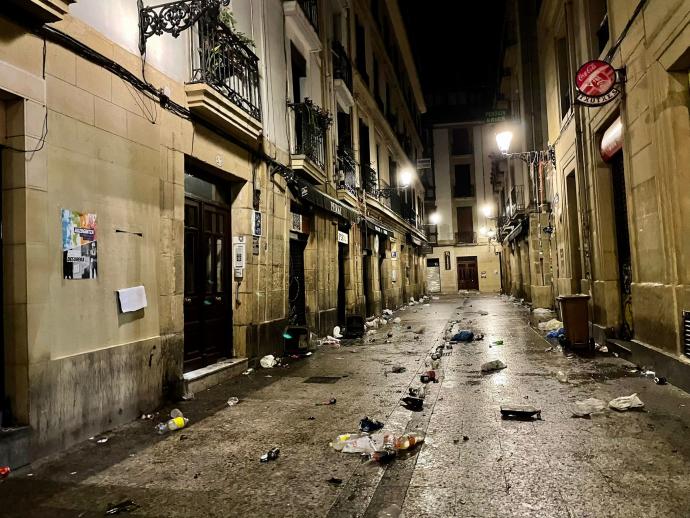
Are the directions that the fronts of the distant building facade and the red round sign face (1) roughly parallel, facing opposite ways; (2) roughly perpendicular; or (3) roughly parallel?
roughly parallel

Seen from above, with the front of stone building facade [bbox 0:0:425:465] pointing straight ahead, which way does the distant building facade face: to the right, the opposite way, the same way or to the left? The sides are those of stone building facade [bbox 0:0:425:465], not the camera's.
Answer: to the right

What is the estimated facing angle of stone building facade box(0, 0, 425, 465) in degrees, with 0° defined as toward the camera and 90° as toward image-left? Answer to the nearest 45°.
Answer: approximately 315°

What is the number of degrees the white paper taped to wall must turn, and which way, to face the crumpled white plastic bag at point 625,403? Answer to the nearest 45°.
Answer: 0° — it already faces it

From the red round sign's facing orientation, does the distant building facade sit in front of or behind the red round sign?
behind

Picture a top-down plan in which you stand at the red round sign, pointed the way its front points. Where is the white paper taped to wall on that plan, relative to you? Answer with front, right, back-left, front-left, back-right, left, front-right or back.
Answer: front-right

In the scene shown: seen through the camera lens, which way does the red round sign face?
facing the viewer

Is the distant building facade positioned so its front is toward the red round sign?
yes

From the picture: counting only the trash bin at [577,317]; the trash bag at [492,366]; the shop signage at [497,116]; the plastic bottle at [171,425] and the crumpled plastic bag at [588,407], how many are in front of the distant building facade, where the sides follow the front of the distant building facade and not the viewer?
5

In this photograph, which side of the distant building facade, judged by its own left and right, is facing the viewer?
front

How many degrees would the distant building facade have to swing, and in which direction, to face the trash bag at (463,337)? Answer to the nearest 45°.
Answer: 0° — it already faces it

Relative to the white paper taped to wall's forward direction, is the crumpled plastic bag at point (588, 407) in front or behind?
in front

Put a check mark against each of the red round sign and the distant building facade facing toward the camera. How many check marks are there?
2

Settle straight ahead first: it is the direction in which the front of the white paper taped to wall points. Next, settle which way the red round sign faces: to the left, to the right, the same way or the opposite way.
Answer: to the right

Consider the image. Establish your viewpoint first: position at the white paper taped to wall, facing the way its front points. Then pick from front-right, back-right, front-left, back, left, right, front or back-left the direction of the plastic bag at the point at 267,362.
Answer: left

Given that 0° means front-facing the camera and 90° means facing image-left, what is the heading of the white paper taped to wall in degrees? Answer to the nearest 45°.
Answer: approximately 315°

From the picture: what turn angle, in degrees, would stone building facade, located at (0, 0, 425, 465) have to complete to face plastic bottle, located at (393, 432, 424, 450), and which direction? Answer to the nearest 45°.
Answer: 0° — it already faces it
